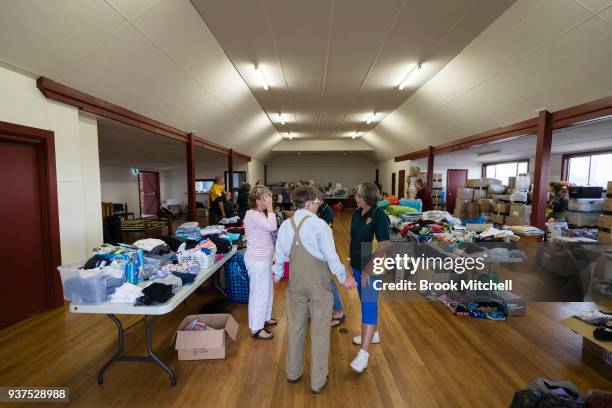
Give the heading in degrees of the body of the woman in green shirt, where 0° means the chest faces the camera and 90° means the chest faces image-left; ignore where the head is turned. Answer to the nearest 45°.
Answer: approximately 45°

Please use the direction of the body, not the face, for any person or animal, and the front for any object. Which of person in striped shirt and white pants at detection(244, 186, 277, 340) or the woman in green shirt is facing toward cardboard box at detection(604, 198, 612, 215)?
the person in striped shirt and white pants

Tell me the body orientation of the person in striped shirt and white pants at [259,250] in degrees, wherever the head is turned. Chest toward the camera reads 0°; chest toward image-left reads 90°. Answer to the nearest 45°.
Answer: approximately 270°

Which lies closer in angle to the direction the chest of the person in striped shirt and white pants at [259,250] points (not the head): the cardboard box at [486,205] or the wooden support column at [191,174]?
the cardboard box

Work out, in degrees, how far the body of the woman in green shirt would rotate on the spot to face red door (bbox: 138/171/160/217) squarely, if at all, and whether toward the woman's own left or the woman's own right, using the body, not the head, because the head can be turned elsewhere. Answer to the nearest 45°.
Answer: approximately 90° to the woman's own right

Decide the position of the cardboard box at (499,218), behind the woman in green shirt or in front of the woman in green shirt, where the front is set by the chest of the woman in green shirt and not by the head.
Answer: behind

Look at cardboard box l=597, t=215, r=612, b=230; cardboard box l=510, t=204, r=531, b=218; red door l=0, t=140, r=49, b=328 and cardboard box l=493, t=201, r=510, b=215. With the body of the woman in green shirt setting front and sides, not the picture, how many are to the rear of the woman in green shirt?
3

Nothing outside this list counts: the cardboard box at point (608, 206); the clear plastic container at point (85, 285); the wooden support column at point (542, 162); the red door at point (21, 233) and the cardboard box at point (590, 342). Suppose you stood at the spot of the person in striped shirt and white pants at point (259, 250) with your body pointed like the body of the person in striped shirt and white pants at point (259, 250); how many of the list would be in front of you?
3

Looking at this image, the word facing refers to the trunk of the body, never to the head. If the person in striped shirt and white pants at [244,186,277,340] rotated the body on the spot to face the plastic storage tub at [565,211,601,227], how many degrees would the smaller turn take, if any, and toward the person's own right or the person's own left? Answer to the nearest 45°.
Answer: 0° — they already face it

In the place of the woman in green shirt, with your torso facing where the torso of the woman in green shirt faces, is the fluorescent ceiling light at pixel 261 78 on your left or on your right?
on your right

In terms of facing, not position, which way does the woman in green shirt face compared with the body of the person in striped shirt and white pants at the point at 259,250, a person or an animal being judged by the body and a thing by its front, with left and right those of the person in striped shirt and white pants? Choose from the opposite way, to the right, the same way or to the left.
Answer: the opposite way

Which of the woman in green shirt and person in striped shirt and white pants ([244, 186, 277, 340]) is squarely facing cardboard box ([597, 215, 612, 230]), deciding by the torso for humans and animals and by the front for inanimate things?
the person in striped shirt and white pants

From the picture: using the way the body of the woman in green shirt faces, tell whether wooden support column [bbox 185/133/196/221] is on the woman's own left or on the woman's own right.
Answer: on the woman's own right

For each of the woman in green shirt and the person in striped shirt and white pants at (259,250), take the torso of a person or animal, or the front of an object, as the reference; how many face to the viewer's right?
1
